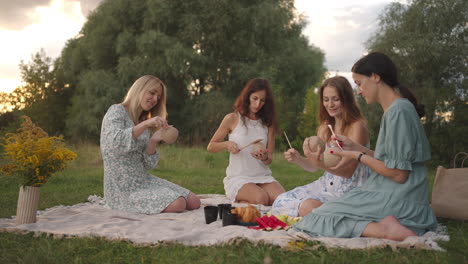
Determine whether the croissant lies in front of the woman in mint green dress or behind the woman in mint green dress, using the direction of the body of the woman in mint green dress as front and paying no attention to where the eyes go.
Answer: in front

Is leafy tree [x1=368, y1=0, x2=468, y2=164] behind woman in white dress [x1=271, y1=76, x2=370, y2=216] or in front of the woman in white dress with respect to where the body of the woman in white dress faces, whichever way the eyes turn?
behind

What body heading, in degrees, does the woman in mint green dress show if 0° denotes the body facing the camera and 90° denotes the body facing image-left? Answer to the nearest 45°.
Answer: approximately 90°

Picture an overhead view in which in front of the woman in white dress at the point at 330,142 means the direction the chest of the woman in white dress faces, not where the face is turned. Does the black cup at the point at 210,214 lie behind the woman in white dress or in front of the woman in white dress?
in front

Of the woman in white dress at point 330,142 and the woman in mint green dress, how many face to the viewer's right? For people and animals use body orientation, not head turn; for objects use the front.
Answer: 0

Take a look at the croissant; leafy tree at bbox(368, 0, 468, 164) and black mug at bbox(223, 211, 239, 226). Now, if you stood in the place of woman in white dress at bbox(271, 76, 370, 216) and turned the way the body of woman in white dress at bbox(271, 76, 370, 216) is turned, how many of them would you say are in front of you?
2

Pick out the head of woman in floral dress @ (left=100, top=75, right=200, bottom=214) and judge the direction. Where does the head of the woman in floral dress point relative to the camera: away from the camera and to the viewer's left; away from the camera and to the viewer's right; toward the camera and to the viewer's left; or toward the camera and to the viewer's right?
toward the camera and to the viewer's right

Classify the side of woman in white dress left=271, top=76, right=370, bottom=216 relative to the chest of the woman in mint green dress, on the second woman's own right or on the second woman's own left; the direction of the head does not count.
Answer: on the second woman's own right

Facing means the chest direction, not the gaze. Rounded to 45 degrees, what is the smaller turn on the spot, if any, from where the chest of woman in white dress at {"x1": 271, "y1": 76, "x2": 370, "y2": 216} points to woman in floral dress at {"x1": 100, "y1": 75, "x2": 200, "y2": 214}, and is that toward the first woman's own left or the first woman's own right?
approximately 45° to the first woman's own right

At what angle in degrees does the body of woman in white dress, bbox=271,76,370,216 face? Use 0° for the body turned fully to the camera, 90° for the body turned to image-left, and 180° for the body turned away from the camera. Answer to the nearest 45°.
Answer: approximately 45°
